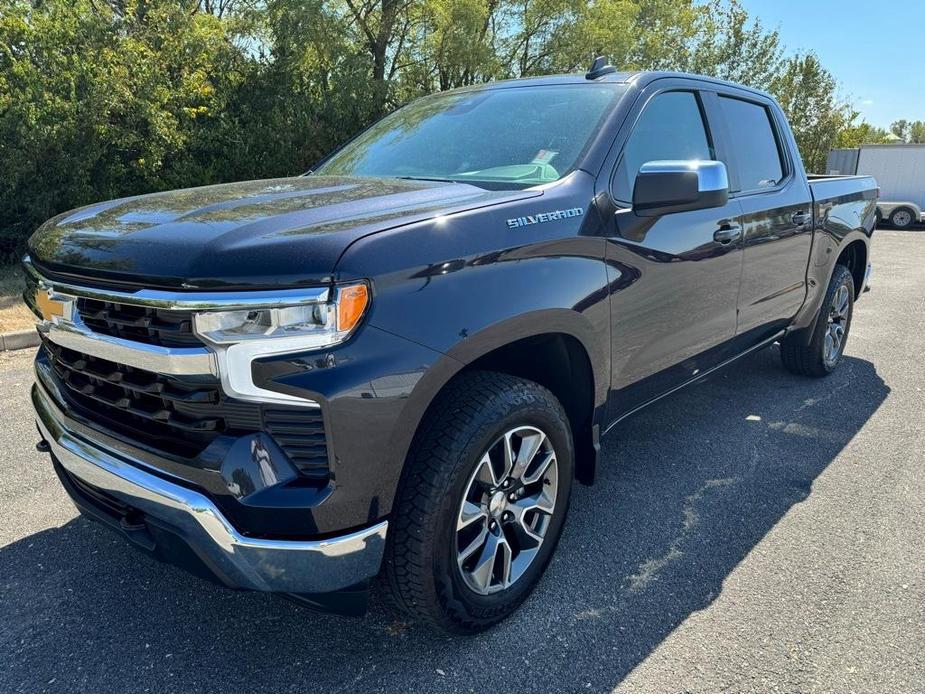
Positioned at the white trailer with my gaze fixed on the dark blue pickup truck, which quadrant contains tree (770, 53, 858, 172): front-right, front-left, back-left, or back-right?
back-right

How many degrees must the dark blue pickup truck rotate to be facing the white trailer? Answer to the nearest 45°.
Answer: approximately 180°

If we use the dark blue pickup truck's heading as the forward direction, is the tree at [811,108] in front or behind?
behind

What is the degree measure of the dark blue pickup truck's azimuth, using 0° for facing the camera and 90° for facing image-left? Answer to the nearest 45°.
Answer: approximately 45°
